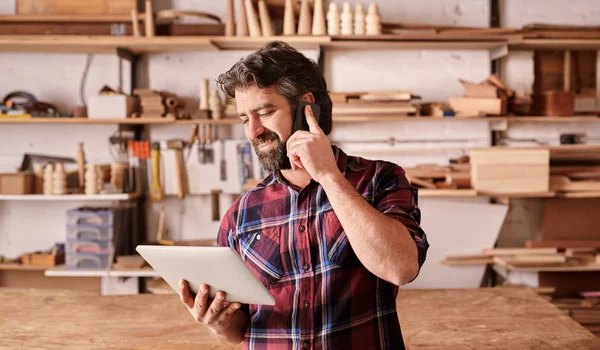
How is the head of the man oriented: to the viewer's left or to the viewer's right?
to the viewer's left

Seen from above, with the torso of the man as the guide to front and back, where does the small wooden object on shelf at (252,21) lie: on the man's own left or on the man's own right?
on the man's own right

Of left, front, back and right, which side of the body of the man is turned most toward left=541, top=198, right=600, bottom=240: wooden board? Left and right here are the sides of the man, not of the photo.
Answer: back

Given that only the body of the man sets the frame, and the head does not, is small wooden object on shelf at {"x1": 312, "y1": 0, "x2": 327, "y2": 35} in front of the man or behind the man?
behind

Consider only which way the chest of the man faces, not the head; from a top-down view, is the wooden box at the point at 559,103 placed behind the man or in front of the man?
behind

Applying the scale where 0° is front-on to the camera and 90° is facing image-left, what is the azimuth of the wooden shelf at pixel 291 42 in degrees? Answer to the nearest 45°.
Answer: approximately 0°

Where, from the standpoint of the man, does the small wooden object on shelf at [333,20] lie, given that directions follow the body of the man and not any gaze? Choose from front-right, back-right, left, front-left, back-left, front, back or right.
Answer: back-right

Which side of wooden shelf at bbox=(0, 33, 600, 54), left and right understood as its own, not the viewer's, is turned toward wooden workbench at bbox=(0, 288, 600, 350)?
front

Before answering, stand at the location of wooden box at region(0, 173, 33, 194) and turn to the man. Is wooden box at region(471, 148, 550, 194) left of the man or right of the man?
left

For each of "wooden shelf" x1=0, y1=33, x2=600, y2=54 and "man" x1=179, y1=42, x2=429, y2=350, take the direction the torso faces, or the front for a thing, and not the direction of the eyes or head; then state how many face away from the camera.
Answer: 0

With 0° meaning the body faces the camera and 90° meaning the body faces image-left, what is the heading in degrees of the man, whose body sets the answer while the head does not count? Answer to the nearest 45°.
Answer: approximately 45°

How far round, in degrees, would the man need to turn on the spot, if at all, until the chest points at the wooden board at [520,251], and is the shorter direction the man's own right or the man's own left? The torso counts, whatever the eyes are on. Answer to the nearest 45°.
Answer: approximately 180°
